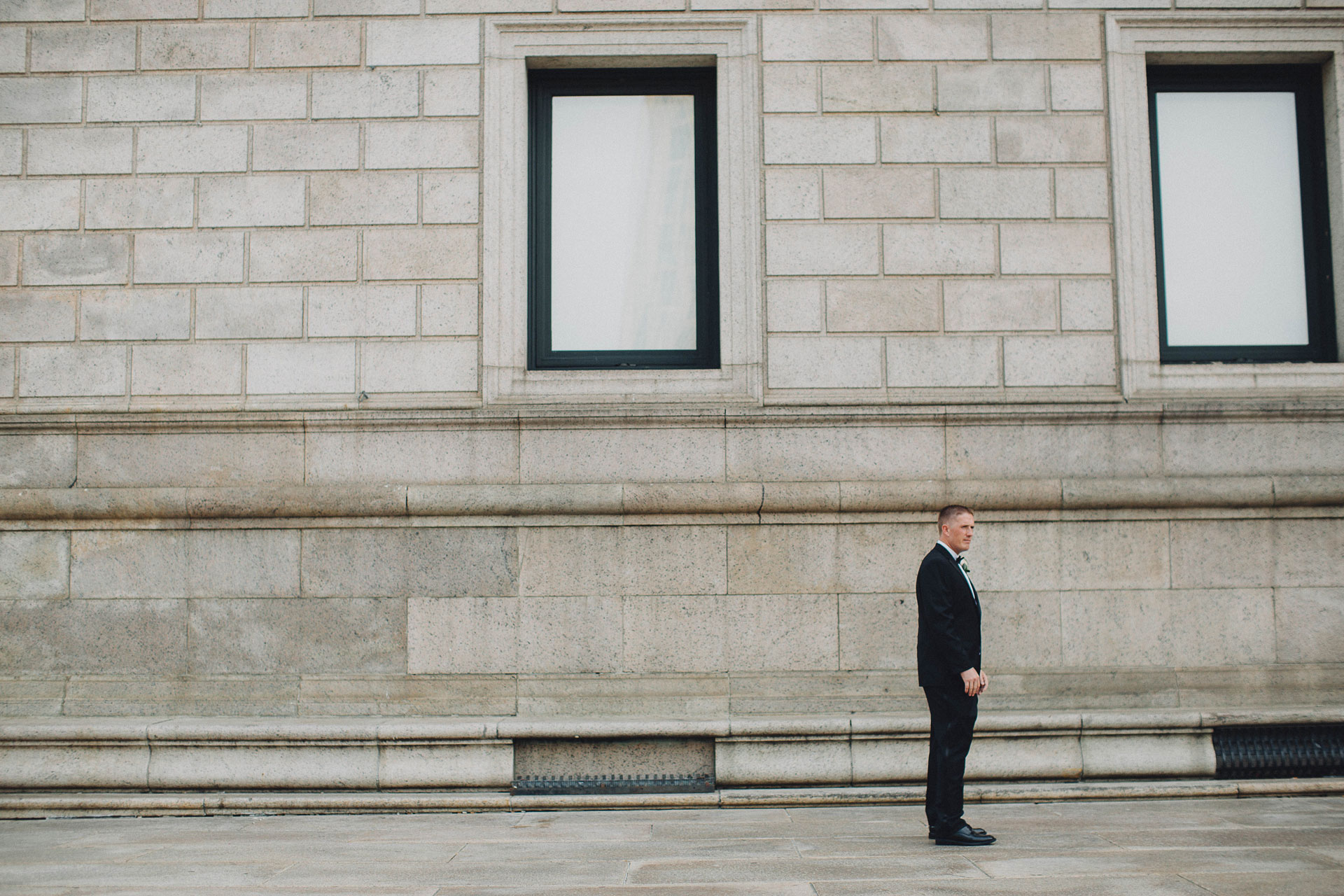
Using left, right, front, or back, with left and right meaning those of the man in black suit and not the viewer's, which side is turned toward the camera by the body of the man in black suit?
right
